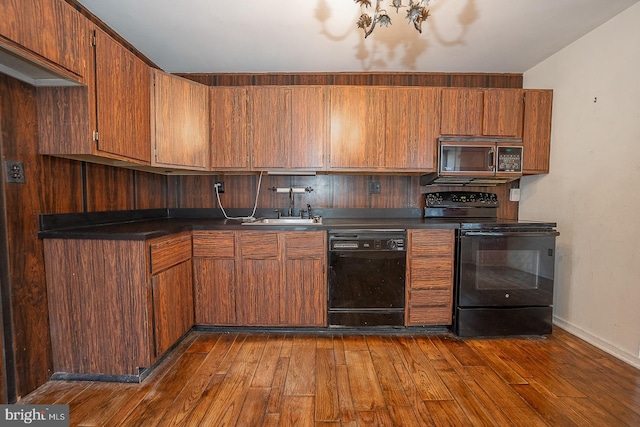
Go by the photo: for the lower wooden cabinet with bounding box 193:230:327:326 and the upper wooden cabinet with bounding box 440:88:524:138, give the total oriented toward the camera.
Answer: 2

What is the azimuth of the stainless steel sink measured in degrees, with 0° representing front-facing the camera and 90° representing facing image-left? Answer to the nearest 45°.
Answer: approximately 0°

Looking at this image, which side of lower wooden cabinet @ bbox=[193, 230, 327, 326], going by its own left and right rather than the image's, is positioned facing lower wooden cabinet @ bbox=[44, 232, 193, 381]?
right

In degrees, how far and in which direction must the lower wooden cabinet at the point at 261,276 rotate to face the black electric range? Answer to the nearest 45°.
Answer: approximately 90° to its left

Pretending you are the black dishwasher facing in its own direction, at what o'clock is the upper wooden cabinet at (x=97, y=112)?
The upper wooden cabinet is roughly at 2 o'clock from the black dishwasher.
